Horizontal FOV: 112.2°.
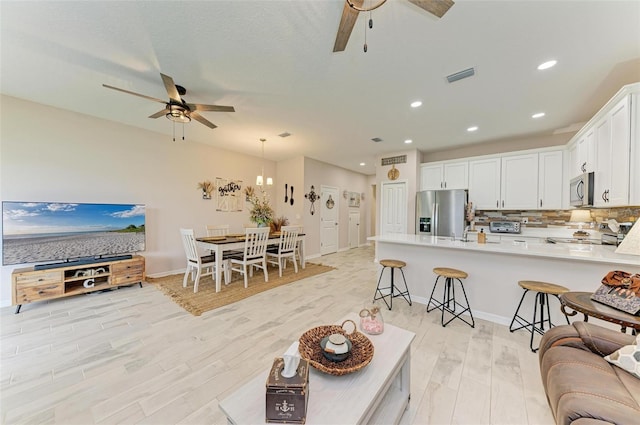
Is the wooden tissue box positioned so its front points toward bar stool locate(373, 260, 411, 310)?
no

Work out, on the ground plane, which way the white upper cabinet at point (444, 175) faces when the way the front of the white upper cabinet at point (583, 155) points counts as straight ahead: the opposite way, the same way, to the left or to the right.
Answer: to the left

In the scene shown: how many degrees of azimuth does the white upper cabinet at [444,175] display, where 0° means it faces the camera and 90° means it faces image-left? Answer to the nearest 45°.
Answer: approximately 0°

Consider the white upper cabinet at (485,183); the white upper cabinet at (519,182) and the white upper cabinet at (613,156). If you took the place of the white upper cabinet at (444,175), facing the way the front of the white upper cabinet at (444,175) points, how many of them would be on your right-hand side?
0

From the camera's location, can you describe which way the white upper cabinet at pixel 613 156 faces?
facing the viewer and to the left of the viewer

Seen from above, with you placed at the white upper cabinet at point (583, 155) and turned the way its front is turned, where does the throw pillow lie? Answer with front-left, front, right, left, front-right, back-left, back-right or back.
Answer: front-left

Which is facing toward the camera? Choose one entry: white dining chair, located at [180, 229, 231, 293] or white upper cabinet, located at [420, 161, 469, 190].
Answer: the white upper cabinet

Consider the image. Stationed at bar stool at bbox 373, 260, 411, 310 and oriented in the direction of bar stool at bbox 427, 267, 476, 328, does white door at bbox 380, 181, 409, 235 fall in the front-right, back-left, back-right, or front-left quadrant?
back-left

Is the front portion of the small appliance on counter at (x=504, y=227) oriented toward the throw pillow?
yes

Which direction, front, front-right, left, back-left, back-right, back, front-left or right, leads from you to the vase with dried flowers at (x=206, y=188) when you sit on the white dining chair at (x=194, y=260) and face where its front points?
front-left

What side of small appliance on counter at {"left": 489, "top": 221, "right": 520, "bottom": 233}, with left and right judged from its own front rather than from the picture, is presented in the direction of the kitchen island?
front

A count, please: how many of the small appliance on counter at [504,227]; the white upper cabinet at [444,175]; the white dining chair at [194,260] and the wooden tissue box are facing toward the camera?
3

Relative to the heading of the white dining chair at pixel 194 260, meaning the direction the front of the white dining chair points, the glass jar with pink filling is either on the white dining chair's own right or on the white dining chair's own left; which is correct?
on the white dining chair's own right

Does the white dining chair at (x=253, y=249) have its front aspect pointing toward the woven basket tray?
no

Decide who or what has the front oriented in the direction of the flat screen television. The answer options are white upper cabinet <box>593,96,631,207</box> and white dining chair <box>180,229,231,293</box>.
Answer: the white upper cabinet

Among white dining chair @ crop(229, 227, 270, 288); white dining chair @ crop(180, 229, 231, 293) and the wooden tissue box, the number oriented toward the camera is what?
1

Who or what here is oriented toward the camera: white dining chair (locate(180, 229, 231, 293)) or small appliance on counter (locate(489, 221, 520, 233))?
the small appliance on counter

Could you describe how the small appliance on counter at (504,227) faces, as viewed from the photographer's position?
facing the viewer

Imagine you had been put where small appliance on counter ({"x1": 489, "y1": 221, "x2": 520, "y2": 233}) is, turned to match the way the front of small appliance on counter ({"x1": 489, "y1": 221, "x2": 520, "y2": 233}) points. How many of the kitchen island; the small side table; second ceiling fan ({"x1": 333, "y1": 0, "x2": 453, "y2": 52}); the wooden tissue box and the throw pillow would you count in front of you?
5

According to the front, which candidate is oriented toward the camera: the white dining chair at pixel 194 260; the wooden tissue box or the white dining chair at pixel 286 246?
the wooden tissue box
